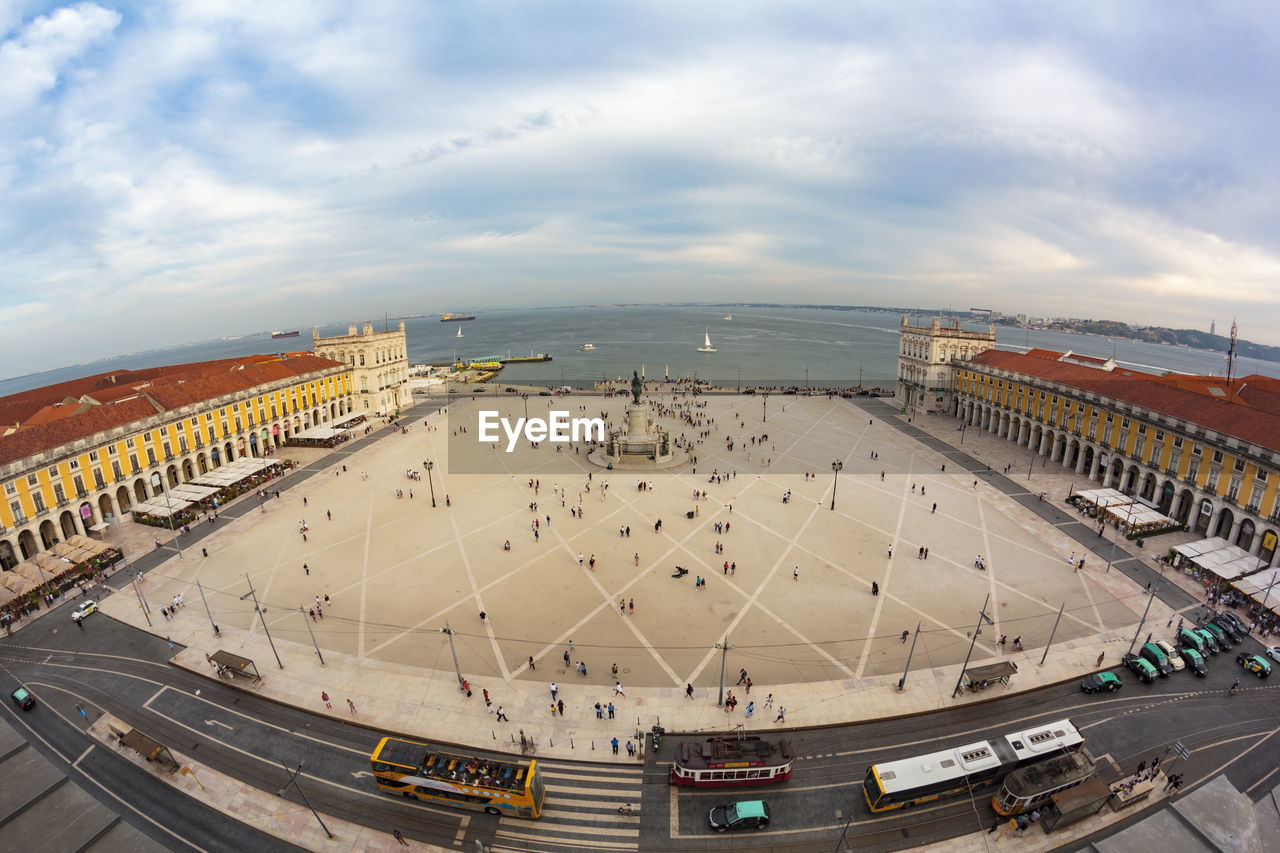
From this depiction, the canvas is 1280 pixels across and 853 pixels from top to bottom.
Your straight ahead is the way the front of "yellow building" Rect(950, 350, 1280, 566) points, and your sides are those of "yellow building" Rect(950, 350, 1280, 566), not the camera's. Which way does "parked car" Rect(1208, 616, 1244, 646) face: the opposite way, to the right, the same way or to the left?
to the left

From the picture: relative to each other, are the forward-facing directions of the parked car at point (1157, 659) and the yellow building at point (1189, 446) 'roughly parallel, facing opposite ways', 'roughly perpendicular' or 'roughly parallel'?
roughly perpendicular

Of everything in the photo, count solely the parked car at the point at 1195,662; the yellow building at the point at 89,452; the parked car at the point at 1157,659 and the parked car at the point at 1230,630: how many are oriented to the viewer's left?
0

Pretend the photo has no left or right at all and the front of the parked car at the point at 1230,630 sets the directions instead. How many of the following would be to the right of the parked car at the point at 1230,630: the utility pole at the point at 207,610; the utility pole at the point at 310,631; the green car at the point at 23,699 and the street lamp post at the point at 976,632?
4

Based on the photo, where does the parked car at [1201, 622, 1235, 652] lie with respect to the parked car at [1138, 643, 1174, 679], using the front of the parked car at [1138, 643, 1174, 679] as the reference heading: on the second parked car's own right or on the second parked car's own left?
on the second parked car's own left

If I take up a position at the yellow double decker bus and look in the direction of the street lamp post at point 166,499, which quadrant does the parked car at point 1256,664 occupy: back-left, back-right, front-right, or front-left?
back-right

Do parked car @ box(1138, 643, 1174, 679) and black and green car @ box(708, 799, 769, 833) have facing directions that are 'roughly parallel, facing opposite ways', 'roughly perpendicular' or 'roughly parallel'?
roughly perpendicular

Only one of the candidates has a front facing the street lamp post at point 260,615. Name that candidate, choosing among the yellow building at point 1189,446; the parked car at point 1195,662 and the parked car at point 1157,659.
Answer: the yellow building

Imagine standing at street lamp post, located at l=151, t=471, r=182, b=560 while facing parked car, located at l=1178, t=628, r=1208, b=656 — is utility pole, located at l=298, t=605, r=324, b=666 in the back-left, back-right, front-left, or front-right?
front-right

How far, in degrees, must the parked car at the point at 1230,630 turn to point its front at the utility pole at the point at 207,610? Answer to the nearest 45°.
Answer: approximately 90° to its right

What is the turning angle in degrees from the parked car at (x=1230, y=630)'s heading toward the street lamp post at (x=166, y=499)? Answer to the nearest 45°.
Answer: approximately 90° to its right
